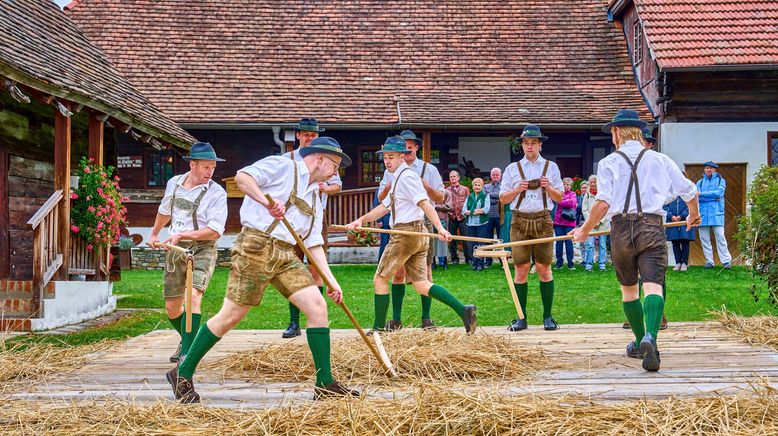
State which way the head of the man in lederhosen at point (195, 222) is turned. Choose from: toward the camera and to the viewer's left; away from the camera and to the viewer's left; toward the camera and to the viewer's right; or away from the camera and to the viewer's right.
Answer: toward the camera and to the viewer's right

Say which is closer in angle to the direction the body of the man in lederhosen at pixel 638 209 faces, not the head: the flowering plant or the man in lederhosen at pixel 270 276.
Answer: the flowering plant

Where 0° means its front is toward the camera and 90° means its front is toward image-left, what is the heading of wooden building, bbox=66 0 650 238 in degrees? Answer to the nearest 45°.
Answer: approximately 0°

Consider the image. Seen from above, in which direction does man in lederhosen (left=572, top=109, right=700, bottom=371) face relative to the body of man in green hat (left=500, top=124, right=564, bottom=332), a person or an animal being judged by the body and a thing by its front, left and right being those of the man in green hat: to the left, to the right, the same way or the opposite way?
the opposite way

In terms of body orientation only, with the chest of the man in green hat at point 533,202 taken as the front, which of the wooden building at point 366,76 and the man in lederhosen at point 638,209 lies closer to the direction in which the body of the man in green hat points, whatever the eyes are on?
the man in lederhosen

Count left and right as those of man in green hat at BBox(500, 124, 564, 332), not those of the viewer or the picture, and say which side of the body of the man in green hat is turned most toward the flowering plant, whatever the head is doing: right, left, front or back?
right
